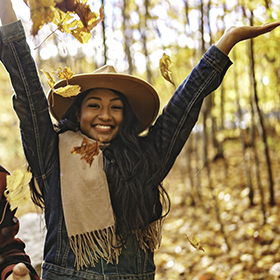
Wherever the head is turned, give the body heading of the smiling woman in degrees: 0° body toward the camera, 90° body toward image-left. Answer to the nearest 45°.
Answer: approximately 0°
